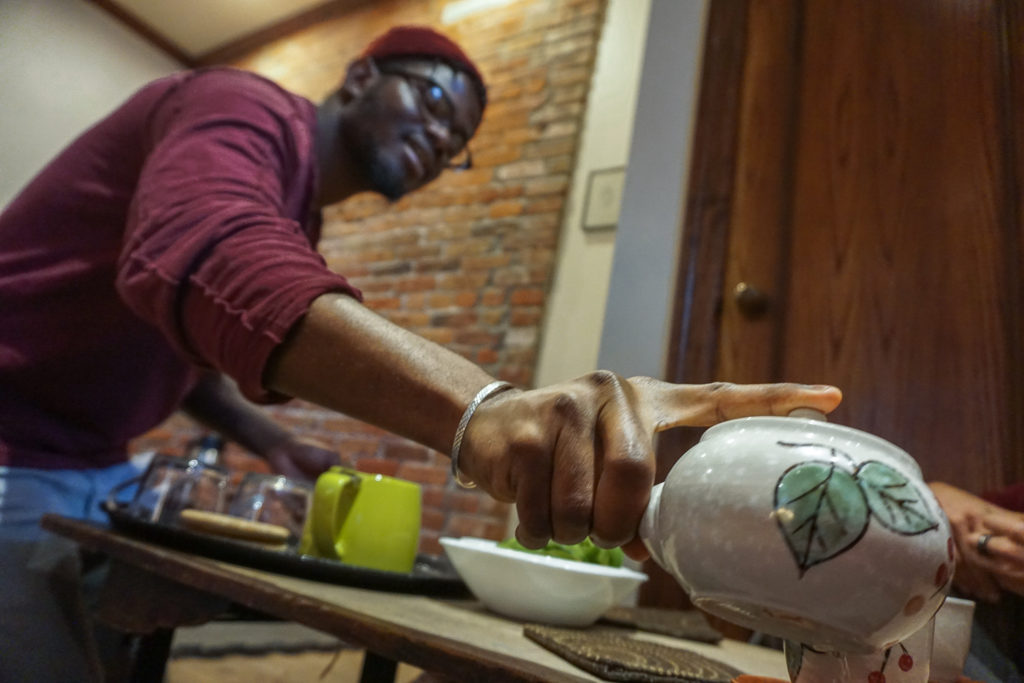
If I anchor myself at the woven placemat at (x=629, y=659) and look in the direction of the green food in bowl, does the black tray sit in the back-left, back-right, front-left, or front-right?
front-left

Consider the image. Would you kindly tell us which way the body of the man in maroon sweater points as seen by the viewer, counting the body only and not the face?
to the viewer's right

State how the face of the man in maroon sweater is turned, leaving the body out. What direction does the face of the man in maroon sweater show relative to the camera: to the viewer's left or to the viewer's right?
to the viewer's right
